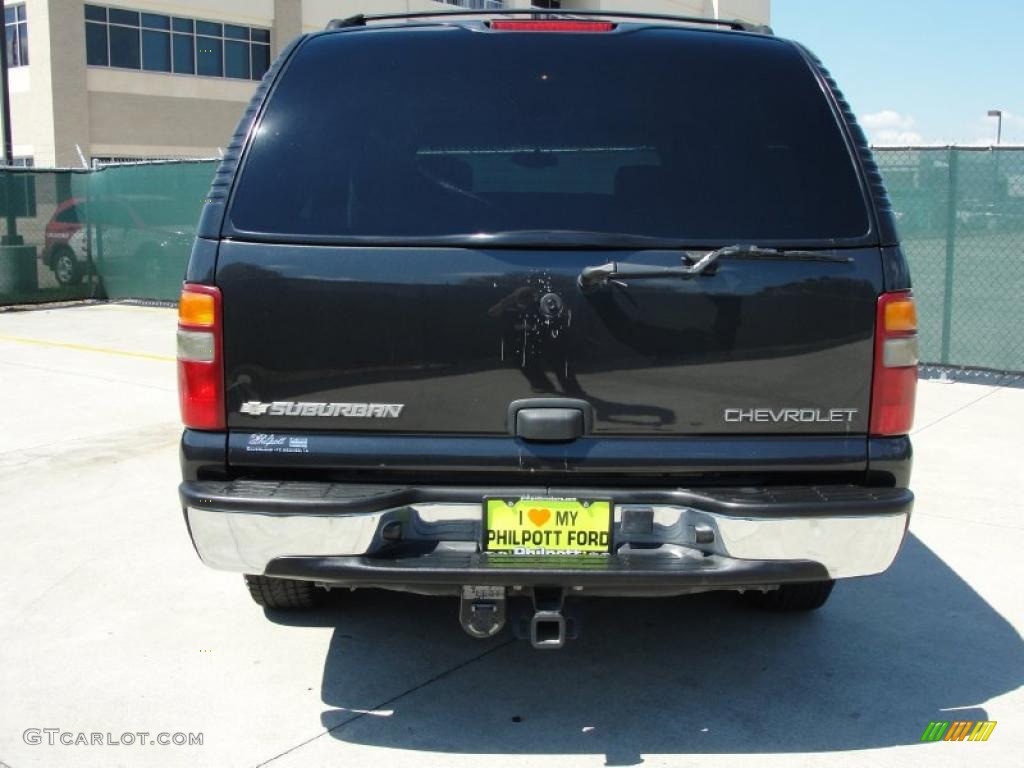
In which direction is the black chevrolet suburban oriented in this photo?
away from the camera
